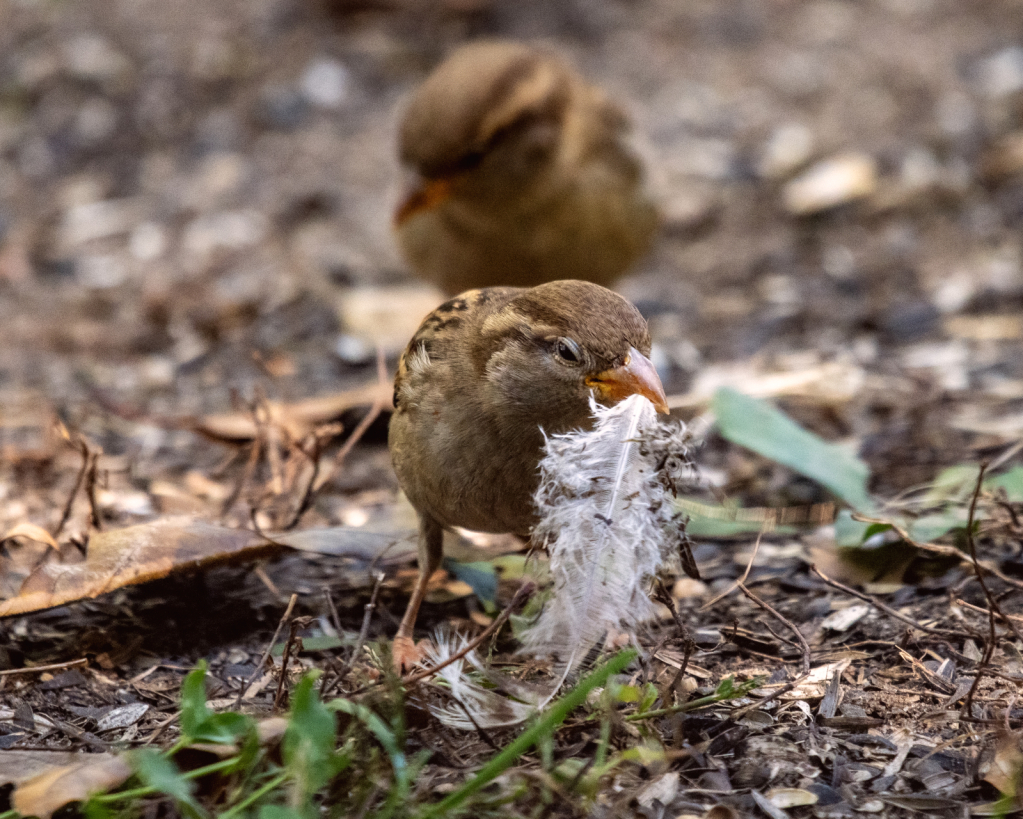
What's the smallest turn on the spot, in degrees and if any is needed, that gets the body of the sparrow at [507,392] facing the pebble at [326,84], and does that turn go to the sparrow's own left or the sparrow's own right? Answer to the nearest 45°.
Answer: approximately 135° to the sparrow's own left

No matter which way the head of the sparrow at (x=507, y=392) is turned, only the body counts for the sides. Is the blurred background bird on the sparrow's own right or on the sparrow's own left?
on the sparrow's own left

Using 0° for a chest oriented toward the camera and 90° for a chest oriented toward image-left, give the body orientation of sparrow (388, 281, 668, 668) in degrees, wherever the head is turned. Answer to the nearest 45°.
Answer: approximately 315°

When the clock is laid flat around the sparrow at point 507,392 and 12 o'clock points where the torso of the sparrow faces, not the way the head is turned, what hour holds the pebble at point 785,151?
The pebble is roughly at 8 o'clock from the sparrow.

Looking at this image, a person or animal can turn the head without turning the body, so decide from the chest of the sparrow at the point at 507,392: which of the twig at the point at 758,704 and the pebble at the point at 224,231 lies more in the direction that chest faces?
the twig

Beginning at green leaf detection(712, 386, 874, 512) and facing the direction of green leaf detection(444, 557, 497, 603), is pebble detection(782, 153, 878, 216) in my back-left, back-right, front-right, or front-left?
back-right

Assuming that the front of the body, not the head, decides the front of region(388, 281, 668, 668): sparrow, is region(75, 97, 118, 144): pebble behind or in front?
behind

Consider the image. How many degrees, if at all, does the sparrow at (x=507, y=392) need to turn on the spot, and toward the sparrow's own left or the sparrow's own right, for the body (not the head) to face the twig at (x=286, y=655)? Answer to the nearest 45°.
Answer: approximately 90° to the sparrow's own right

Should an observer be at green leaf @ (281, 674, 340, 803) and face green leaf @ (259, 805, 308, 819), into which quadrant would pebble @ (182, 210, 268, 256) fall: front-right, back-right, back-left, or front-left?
back-right

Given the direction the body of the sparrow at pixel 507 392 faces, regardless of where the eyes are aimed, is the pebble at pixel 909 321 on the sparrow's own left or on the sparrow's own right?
on the sparrow's own left

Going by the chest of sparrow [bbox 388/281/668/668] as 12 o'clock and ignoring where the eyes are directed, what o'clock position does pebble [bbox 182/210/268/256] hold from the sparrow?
The pebble is roughly at 7 o'clock from the sparrow.

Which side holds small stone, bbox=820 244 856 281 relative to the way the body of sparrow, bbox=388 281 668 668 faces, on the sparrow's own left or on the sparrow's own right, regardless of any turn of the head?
on the sparrow's own left

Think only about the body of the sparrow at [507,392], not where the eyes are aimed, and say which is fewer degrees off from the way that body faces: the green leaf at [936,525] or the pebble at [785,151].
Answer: the green leaf
